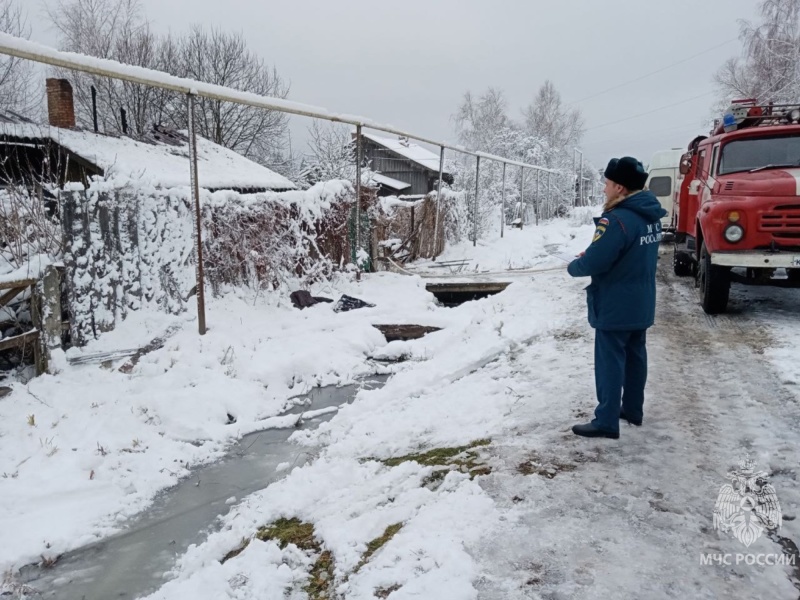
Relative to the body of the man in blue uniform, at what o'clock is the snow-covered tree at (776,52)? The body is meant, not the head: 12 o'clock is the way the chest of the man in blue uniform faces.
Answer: The snow-covered tree is roughly at 2 o'clock from the man in blue uniform.

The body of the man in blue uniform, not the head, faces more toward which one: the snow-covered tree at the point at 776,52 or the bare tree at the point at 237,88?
the bare tree

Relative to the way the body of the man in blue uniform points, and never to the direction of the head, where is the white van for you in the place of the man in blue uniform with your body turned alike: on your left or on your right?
on your right

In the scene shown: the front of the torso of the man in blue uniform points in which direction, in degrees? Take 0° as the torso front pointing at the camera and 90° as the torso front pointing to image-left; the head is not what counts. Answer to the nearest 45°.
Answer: approximately 135°

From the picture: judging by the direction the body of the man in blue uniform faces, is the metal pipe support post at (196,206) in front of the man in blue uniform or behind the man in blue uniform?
in front

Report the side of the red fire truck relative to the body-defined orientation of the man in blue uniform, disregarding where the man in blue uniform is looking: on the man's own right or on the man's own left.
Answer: on the man's own right

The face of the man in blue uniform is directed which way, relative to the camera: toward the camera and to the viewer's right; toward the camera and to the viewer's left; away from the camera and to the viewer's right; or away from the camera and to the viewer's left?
away from the camera and to the viewer's left

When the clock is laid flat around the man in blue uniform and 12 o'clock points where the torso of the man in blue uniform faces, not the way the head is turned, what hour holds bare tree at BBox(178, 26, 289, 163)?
The bare tree is roughly at 12 o'clock from the man in blue uniform.
